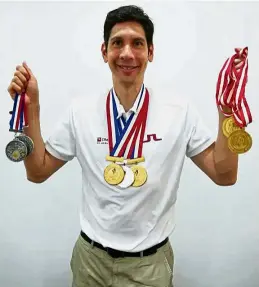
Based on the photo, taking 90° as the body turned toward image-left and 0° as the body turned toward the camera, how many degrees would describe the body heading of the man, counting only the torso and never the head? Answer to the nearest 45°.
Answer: approximately 0°
